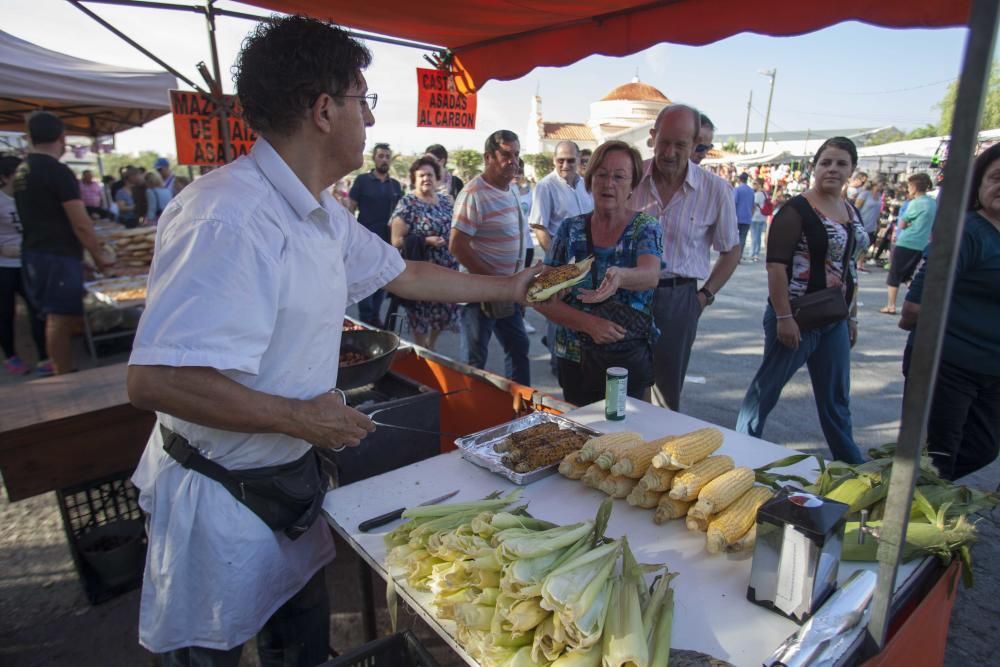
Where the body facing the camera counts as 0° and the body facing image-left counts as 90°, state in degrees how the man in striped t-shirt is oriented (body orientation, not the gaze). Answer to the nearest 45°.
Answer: approximately 315°

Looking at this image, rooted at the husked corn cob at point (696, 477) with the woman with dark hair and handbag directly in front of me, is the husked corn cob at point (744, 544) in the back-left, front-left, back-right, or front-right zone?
back-right

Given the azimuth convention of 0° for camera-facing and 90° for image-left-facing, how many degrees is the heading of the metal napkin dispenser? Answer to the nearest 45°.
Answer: approximately 45°

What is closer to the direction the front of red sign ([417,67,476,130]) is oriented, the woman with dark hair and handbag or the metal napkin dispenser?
the metal napkin dispenser

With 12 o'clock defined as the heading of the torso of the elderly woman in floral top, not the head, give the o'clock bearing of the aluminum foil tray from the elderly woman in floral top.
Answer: The aluminum foil tray is roughly at 1 o'clock from the elderly woman in floral top.

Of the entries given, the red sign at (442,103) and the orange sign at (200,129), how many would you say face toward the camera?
2

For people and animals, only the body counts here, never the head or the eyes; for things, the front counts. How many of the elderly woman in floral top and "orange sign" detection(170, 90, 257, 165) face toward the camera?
2
